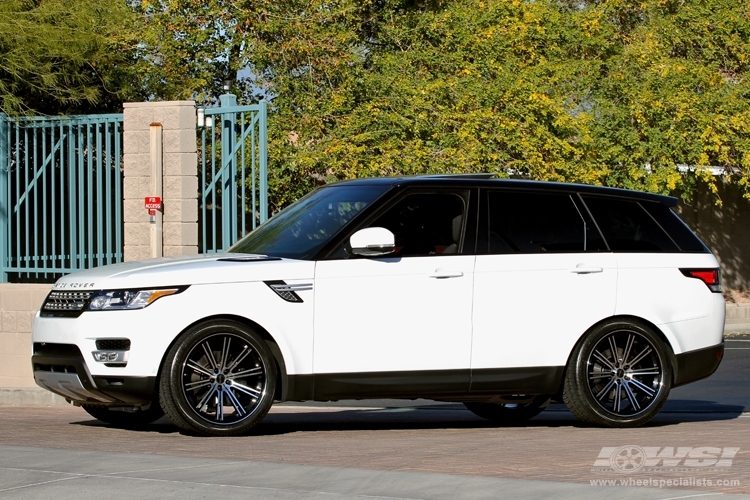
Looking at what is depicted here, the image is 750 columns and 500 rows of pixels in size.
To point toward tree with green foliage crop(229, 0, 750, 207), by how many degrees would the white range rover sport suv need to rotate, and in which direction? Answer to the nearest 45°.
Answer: approximately 135° to its right

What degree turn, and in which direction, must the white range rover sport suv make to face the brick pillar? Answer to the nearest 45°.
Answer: approximately 90° to its right

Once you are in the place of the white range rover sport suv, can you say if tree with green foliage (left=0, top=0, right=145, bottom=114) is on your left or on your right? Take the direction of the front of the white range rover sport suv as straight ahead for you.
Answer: on your right

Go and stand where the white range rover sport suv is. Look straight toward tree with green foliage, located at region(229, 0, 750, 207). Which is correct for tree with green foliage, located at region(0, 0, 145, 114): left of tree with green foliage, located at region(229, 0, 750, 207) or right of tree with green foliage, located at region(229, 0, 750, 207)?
left

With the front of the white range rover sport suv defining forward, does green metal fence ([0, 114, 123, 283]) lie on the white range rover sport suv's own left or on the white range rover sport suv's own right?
on the white range rover sport suv's own right

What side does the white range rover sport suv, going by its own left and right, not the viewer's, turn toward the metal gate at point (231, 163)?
right

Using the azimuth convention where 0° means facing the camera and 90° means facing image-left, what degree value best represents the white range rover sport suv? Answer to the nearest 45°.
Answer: approximately 45°
